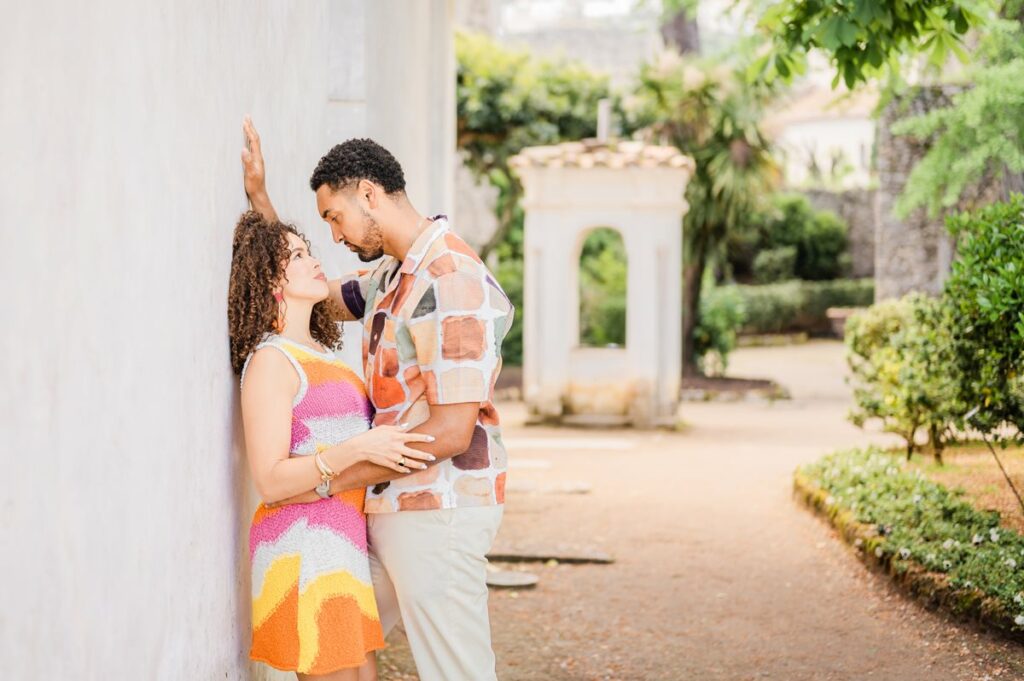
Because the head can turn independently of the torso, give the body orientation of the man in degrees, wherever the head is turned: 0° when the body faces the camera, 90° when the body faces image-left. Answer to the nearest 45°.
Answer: approximately 90°

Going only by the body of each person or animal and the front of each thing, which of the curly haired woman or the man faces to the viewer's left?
the man

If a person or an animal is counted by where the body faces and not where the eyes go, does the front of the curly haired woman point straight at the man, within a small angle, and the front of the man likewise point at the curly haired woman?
yes

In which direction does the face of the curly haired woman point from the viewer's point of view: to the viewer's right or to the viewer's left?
to the viewer's right

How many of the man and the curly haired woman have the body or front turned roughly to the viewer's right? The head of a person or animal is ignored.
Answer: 1

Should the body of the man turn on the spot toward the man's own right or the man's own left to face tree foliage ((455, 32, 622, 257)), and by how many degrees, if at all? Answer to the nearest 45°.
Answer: approximately 90° to the man's own right

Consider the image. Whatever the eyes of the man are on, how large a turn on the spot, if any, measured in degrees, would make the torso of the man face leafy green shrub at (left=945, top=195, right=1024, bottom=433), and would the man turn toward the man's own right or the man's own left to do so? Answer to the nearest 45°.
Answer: approximately 135° to the man's own right

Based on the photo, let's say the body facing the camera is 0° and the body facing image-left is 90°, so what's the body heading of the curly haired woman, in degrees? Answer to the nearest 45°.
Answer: approximately 270°

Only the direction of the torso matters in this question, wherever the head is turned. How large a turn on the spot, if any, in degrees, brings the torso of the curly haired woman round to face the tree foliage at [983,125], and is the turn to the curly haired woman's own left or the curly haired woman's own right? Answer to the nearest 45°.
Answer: approximately 45° to the curly haired woman's own left

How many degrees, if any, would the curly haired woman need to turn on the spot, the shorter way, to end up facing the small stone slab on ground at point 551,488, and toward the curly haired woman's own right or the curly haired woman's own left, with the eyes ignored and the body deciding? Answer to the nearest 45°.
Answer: approximately 90° to the curly haired woman's own left

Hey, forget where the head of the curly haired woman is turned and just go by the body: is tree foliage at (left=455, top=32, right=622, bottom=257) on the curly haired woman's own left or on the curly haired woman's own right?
on the curly haired woman's own left
